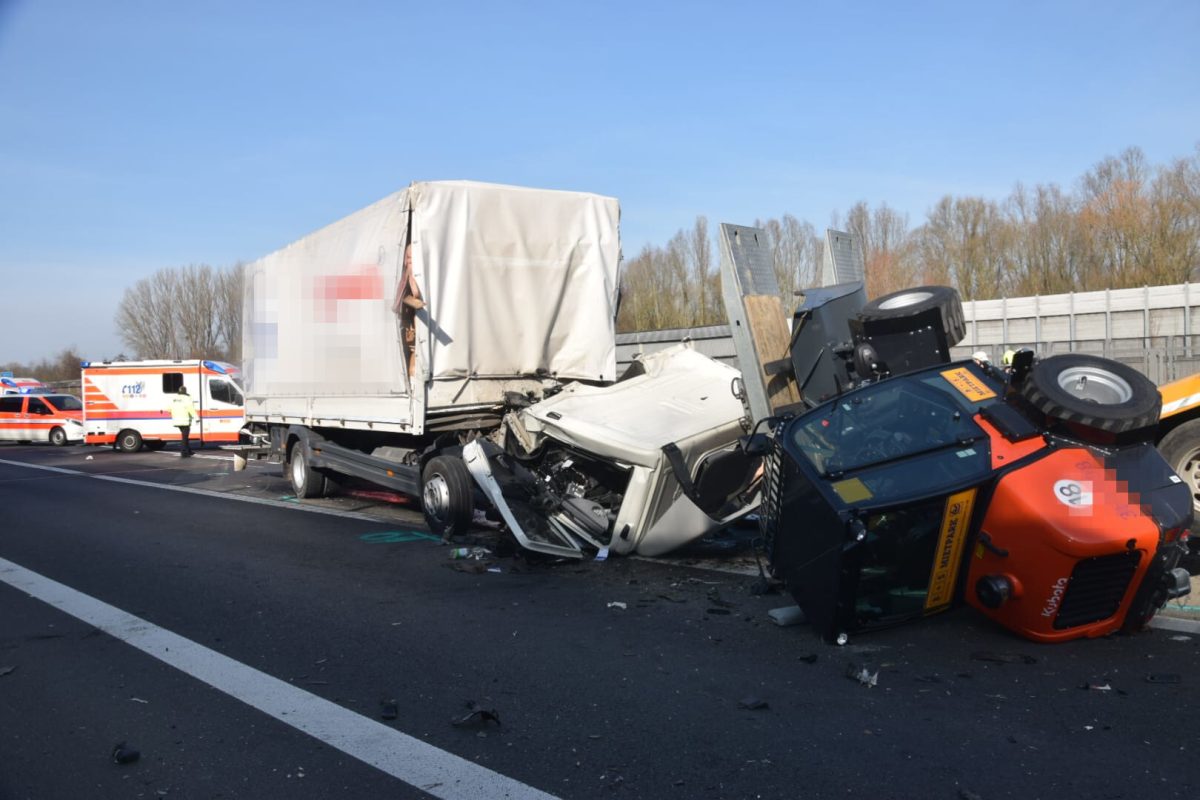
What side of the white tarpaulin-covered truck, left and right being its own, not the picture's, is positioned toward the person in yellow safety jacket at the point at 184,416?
back

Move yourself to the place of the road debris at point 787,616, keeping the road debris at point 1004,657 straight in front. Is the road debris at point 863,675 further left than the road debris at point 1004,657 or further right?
right

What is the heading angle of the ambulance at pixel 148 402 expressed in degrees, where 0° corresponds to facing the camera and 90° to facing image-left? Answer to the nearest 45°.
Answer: approximately 270°

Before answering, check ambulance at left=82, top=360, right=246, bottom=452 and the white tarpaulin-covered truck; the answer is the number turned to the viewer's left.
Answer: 0

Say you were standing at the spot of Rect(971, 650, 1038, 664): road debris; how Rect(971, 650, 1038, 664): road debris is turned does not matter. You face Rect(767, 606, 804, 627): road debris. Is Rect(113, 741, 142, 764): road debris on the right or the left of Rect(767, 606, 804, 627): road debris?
left

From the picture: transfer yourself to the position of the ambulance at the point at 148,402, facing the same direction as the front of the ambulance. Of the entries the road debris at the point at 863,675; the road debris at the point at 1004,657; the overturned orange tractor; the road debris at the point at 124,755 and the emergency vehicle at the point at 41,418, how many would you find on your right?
4

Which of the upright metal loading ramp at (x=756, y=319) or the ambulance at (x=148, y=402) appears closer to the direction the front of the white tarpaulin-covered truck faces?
the upright metal loading ramp

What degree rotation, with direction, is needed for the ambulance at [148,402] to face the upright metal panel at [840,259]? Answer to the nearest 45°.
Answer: approximately 45° to its right

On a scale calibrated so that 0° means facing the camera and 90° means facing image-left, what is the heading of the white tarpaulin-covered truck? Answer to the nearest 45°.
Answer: approximately 315°

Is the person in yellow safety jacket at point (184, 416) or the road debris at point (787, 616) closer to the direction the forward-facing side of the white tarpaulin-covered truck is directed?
the road debris

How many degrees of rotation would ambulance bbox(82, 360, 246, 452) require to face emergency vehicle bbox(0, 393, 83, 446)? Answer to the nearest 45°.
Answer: approximately 135° to its left

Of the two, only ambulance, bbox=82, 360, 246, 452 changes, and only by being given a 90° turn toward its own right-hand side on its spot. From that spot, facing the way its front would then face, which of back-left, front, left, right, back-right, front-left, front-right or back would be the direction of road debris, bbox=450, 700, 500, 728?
front

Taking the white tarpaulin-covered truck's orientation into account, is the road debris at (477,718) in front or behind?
in front

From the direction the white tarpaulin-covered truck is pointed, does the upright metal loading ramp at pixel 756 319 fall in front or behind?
in front
